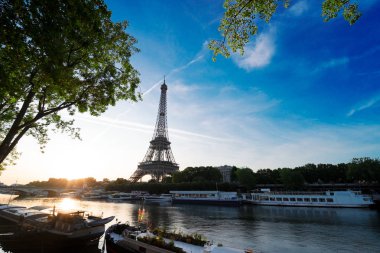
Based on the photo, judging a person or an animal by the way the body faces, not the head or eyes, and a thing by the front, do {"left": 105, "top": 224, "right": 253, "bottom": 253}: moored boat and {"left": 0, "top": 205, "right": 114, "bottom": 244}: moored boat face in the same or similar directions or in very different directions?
very different directions

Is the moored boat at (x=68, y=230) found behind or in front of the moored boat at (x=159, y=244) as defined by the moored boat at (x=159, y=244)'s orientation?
in front

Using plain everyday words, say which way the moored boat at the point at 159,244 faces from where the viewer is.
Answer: facing away from the viewer and to the left of the viewer

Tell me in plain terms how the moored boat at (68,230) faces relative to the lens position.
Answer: facing the viewer and to the right of the viewer

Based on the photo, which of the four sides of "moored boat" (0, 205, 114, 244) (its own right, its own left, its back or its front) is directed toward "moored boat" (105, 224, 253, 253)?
front
